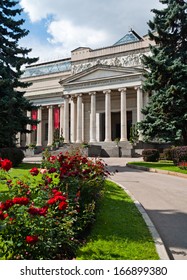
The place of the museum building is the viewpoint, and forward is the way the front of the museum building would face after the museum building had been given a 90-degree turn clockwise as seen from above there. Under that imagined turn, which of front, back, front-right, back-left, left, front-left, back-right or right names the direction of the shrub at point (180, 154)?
back-left

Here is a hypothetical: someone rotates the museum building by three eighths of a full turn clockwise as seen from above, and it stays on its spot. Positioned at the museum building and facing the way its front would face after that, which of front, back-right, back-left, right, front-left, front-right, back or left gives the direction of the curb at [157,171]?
back

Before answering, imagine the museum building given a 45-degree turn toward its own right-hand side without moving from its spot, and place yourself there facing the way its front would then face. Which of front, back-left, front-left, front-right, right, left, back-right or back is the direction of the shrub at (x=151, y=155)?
left

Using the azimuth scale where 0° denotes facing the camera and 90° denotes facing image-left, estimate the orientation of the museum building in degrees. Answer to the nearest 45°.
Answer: approximately 45°

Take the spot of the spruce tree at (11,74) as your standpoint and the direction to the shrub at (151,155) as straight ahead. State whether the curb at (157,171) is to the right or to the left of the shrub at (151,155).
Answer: right
